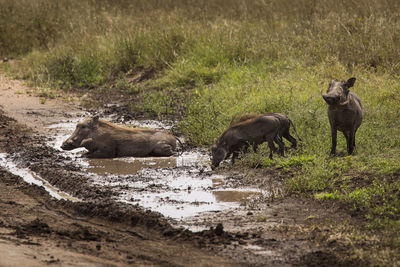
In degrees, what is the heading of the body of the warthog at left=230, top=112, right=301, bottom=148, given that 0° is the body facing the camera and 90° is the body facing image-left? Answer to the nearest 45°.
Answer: approximately 90°

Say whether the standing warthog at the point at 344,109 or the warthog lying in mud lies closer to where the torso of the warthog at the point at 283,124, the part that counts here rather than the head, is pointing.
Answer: the warthog lying in mud

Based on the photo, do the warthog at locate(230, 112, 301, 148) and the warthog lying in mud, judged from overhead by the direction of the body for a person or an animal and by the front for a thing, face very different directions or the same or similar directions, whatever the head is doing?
same or similar directions

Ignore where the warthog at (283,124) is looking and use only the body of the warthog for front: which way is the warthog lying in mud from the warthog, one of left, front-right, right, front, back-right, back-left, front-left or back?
front

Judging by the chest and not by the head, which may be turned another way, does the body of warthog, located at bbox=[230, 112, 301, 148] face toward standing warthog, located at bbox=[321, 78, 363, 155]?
no

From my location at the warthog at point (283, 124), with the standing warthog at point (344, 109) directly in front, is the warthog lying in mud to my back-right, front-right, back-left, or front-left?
back-right

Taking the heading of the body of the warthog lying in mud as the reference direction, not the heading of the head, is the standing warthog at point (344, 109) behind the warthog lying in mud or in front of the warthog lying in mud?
behind

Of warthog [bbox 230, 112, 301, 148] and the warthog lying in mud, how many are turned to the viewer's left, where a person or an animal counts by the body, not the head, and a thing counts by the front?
2

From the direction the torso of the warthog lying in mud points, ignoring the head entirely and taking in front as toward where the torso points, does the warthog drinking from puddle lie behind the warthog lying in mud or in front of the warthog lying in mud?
behind

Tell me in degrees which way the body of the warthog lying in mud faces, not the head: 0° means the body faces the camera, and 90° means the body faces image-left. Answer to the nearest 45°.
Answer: approximately 90°
